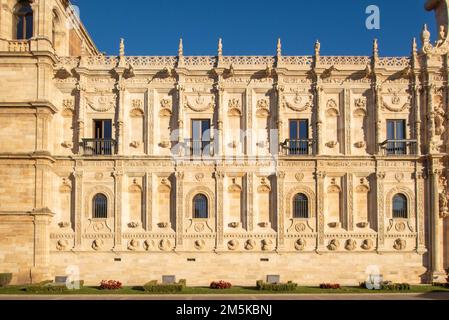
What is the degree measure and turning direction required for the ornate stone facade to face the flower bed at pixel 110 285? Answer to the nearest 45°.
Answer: approximately 45° to its right

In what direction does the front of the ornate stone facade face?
toward the camera
